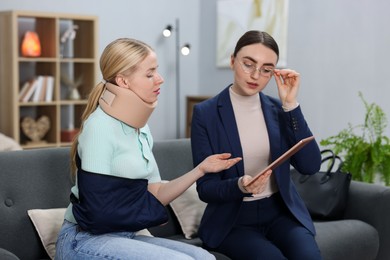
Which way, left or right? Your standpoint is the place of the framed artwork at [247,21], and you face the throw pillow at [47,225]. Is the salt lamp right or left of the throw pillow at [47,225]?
right

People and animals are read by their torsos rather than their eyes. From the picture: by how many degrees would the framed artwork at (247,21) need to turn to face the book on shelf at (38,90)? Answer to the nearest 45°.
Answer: approximately 45° to its right

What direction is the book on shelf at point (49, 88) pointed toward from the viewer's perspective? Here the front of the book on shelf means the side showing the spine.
toward the camera

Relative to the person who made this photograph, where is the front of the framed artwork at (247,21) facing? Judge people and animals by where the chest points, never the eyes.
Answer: facing the viewer

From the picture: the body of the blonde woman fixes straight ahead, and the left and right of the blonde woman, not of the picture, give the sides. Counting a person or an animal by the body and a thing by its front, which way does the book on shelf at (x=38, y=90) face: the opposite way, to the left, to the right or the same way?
to the right

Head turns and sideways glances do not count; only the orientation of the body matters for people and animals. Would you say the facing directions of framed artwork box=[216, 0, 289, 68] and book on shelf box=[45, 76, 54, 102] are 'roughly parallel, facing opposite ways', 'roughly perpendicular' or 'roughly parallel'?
roughly parallel

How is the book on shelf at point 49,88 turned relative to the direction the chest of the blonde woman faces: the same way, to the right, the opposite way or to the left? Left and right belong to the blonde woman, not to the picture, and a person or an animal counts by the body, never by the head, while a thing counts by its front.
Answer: to the right

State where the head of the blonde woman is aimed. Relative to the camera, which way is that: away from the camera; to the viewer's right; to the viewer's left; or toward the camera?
to the viewer's right

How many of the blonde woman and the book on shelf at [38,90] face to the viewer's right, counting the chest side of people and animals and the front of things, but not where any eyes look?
1

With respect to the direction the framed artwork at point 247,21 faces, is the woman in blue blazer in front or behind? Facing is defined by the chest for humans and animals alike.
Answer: in front

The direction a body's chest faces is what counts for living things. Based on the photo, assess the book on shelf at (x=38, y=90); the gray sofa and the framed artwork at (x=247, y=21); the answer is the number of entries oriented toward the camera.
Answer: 3

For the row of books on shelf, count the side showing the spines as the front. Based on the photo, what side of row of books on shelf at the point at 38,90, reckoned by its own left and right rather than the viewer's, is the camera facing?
front

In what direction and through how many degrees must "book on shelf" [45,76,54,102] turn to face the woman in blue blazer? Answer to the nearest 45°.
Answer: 0° — it already faces them
